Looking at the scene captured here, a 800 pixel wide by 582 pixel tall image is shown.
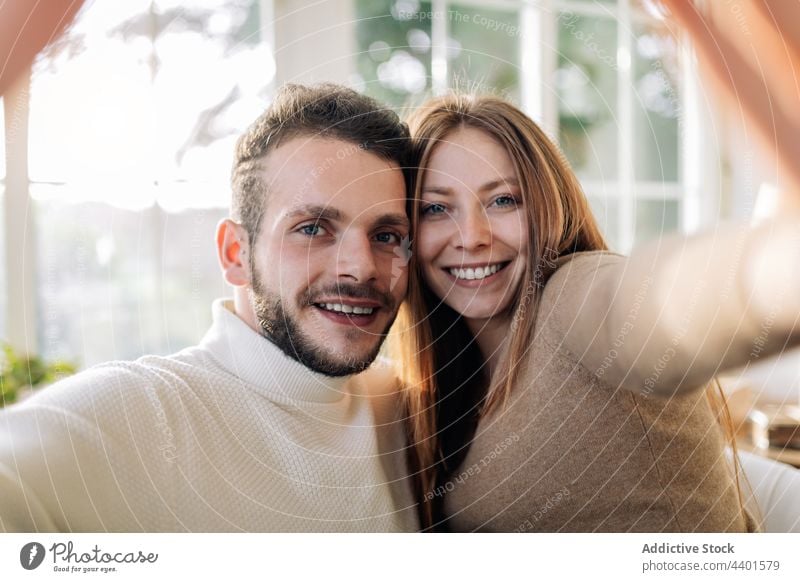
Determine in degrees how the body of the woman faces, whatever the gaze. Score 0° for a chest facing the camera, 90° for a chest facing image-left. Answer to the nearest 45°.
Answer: approximately 45°

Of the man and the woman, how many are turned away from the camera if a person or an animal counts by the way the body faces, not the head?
0

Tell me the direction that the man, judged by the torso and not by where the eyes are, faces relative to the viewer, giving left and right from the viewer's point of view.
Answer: facing the viewer and to the right of the viewer
